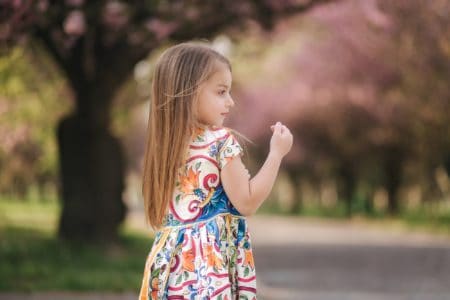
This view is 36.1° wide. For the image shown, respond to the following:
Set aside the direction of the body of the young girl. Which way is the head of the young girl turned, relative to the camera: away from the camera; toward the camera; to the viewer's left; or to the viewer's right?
to the viewer's right

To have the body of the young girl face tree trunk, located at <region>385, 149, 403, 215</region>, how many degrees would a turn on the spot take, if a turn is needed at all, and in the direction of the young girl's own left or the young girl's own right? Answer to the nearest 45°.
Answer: approximately 45° to the young girl's own left

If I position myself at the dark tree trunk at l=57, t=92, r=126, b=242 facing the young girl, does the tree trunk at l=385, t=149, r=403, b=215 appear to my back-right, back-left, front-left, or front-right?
back-left

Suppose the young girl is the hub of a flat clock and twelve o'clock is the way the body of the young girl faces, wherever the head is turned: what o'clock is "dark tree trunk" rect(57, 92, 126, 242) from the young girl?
The dark tree trunk is roughly at 10 o'clock from the young girl.

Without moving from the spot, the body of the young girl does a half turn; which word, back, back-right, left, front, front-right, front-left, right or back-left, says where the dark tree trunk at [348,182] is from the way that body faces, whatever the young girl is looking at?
back-right

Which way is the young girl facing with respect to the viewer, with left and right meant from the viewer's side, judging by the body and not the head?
facing away from the viewer and to the right of the viewer
